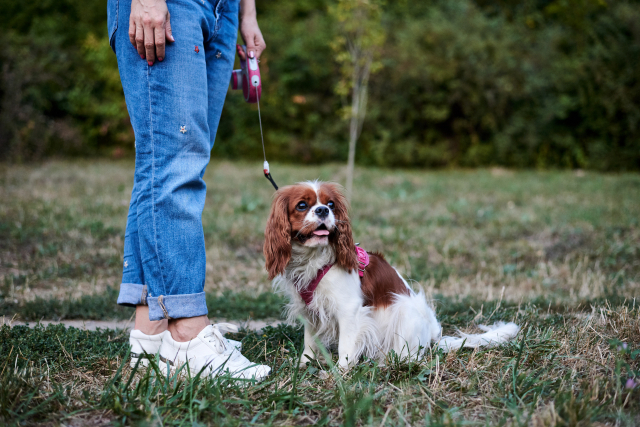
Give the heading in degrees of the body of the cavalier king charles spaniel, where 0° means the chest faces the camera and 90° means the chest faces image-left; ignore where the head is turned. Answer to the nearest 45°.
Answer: approximately 45°
